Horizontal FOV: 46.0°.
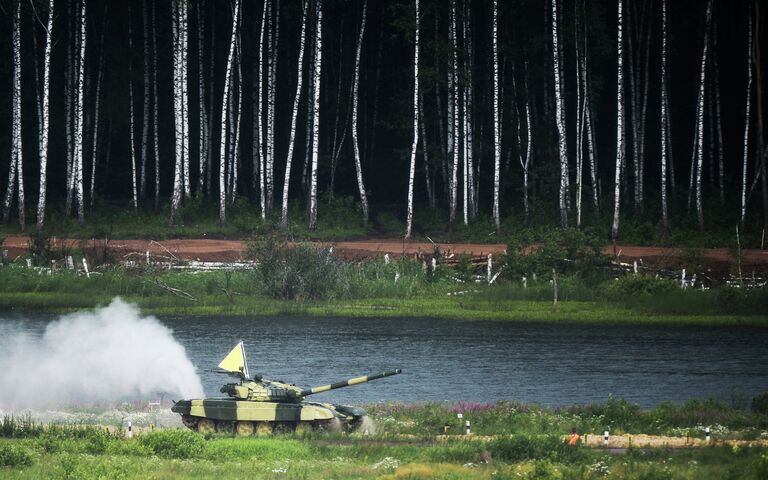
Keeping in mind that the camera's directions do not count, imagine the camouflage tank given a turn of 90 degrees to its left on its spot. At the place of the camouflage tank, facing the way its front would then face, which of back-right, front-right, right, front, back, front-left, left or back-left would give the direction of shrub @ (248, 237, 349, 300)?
front

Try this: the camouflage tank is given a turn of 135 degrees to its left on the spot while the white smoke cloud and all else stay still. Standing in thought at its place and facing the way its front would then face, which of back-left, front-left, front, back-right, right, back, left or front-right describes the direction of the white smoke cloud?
front

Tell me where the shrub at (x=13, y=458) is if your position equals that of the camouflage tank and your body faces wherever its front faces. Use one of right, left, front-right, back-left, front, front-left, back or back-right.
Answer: back-right

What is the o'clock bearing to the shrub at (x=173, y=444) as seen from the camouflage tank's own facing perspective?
The shrub is roughly at 4 o'clock from the camouflage tank.

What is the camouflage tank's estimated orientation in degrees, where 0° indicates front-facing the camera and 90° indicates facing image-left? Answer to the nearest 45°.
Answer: approximately 270°

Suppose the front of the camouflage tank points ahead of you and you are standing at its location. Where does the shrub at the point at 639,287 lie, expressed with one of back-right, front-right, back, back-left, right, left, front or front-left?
front-left
